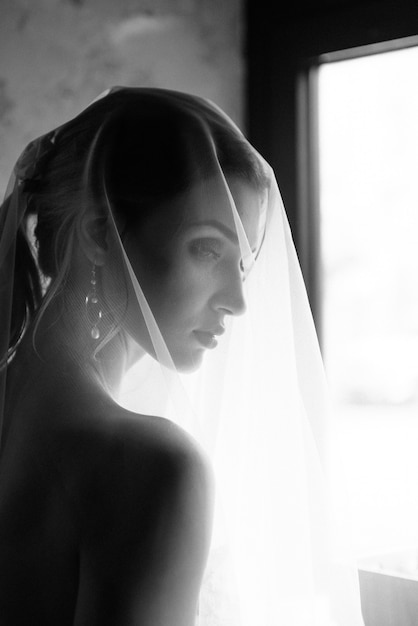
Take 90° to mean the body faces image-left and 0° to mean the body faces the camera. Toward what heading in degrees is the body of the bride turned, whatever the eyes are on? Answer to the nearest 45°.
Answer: approximately 225°

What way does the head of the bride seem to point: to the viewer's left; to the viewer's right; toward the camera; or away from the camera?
to the viewer's right

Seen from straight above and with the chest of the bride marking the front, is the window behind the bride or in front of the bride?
in front
